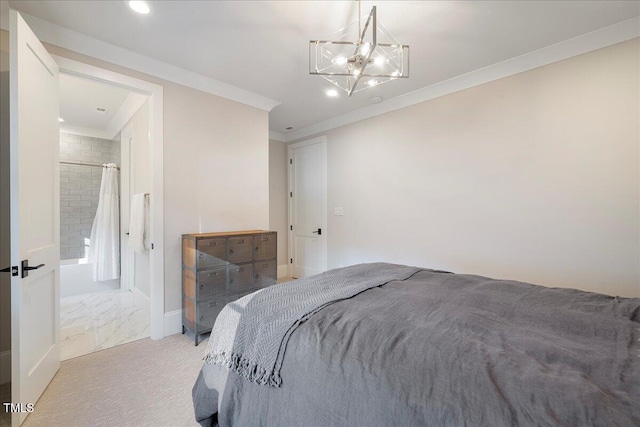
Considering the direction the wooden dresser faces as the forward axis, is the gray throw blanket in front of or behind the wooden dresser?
in front

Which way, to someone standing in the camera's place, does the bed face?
facing away from the viewer and to the left of the viewer

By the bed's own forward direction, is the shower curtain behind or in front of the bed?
in front

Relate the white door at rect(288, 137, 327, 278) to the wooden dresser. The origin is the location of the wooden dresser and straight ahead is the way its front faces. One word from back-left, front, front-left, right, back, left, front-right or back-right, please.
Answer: left

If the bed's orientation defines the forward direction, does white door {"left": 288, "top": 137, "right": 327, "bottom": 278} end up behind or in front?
in front

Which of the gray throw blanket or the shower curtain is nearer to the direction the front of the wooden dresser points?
the gray throw blanket

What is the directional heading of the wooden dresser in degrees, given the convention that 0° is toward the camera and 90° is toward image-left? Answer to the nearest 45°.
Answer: approximately 315°
